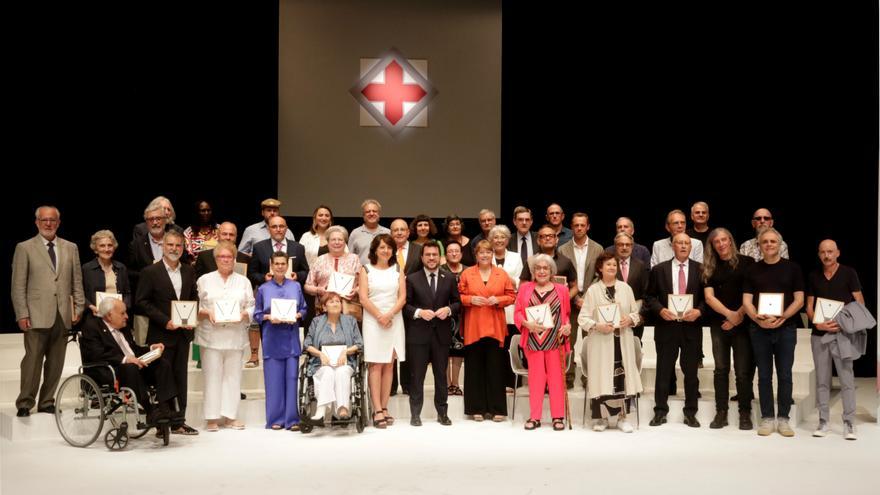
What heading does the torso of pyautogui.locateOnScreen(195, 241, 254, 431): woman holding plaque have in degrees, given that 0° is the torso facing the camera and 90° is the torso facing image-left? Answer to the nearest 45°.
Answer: approximately 0°

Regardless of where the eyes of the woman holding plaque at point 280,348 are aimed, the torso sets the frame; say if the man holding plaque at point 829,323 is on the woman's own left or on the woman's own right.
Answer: on the woman's own left

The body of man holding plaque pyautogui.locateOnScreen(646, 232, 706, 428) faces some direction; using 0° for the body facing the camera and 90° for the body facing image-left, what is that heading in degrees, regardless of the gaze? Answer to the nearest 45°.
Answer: approximately 0°

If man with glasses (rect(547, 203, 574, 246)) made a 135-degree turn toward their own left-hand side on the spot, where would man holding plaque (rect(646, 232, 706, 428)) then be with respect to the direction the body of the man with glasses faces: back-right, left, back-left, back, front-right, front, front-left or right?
right

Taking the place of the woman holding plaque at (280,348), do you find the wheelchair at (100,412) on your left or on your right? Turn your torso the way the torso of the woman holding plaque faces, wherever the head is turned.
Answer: on your right

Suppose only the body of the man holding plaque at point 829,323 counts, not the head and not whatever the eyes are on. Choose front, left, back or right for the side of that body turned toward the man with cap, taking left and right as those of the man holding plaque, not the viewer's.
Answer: right

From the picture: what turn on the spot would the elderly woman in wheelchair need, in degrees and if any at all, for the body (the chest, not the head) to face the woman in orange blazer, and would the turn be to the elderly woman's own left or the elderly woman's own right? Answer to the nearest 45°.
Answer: approximately 90° to the elderly woman's own left

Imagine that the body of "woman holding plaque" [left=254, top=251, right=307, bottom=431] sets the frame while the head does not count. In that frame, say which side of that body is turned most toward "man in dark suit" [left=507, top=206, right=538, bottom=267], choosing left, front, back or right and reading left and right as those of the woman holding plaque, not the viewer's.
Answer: left

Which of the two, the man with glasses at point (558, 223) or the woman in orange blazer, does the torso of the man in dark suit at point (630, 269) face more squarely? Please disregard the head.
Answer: the woman in orange blazer

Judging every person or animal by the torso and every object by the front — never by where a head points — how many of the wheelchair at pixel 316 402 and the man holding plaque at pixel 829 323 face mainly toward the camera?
2

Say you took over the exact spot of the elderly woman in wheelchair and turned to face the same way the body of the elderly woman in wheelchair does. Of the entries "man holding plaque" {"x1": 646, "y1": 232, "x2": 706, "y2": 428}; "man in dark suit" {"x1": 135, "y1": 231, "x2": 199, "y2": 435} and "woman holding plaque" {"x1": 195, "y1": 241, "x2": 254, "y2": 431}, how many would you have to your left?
1

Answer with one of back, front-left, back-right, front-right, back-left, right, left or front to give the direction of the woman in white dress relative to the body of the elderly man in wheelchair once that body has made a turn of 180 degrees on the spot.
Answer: back-right
